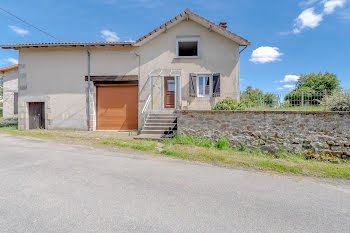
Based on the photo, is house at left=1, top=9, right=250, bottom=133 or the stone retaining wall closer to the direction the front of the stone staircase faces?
the stone retaining wall

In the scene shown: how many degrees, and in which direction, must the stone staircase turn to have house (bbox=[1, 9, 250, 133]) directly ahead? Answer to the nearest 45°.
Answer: approximately 135° to its right

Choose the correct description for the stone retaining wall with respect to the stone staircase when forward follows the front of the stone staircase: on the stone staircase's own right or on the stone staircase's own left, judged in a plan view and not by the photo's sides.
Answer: on the stone staircase's own left

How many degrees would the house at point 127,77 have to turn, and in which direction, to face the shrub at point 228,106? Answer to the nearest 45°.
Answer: approximately 45° to its left

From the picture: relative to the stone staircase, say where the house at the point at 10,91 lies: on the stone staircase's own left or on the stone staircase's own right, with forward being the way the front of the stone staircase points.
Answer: on the stone staircase's own right

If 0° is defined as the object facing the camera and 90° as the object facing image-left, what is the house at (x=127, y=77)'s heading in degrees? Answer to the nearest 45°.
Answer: approximately 0°

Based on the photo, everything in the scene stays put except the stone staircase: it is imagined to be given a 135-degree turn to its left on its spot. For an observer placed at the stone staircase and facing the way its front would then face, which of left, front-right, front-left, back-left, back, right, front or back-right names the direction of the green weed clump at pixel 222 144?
right

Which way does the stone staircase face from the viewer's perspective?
toward the camera

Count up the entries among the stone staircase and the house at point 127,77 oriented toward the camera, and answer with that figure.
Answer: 2

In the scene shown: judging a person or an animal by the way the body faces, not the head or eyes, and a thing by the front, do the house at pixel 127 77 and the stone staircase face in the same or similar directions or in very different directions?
same or similar directions

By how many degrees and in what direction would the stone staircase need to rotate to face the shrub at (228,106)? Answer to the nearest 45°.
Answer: approximately 90° to its left
